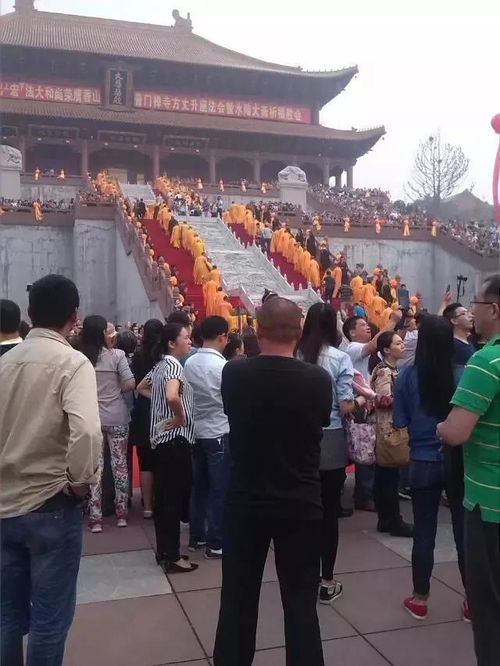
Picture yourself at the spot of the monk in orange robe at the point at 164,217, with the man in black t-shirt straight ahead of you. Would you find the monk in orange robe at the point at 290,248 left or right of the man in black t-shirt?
left

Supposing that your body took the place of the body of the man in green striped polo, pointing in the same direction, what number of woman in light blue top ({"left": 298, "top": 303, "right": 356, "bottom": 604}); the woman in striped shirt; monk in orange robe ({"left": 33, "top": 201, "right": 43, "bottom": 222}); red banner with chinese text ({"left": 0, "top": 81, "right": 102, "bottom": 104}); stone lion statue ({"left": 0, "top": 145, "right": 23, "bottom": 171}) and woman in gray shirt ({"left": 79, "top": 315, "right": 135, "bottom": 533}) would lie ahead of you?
6

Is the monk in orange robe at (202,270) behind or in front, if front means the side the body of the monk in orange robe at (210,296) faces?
in front

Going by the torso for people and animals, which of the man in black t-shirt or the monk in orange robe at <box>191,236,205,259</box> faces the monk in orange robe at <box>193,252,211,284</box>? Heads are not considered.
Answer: the man in black t-shirt

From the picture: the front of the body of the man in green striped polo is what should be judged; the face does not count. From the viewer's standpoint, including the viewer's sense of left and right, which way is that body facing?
facing away from the viewer and to the left of the viewer

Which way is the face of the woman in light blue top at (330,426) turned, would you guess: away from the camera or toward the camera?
away from the camera

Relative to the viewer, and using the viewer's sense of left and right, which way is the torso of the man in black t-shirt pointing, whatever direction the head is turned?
facing away from the viewer

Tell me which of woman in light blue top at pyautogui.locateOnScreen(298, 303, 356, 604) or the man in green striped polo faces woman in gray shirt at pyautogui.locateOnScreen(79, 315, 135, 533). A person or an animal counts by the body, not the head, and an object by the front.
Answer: the man in green striped polo

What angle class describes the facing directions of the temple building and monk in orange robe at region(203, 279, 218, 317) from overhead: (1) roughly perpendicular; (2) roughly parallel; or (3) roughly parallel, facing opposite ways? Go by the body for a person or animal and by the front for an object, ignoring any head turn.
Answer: roughly parallel, facing opposite ways

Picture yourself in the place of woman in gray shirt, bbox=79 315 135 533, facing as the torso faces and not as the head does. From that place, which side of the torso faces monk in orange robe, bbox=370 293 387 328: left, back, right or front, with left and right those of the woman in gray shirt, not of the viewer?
front

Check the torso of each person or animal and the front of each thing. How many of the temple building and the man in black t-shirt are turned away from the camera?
1

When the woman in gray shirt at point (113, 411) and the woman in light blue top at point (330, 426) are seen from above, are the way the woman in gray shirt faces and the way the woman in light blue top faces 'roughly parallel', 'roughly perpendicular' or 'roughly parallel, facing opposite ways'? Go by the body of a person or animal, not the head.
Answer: roughly parallel

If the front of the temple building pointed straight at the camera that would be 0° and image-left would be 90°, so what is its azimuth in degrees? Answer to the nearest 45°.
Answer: approximately 315°
